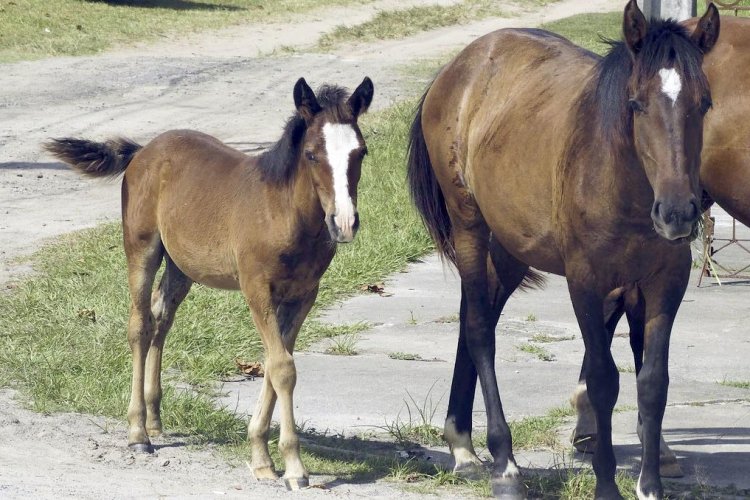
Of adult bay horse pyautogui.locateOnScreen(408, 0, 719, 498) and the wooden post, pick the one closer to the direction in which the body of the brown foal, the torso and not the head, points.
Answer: the adult bay horse

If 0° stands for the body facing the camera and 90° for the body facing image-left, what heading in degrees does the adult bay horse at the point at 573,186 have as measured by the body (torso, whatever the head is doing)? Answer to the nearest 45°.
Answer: approximately 315°

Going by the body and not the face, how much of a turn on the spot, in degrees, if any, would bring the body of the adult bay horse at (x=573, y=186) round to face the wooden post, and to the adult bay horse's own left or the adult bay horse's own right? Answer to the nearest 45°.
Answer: approximately 135° to the adult bay horse's own left

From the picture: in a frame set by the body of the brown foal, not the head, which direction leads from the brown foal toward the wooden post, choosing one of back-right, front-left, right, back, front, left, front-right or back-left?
left

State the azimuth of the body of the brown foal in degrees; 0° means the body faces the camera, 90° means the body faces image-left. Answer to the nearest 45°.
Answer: approximately 315°

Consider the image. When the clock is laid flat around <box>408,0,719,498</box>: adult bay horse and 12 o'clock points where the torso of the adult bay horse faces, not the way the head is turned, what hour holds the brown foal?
The brown foal is roughly at 5 o'clock from the adult bay horse.
